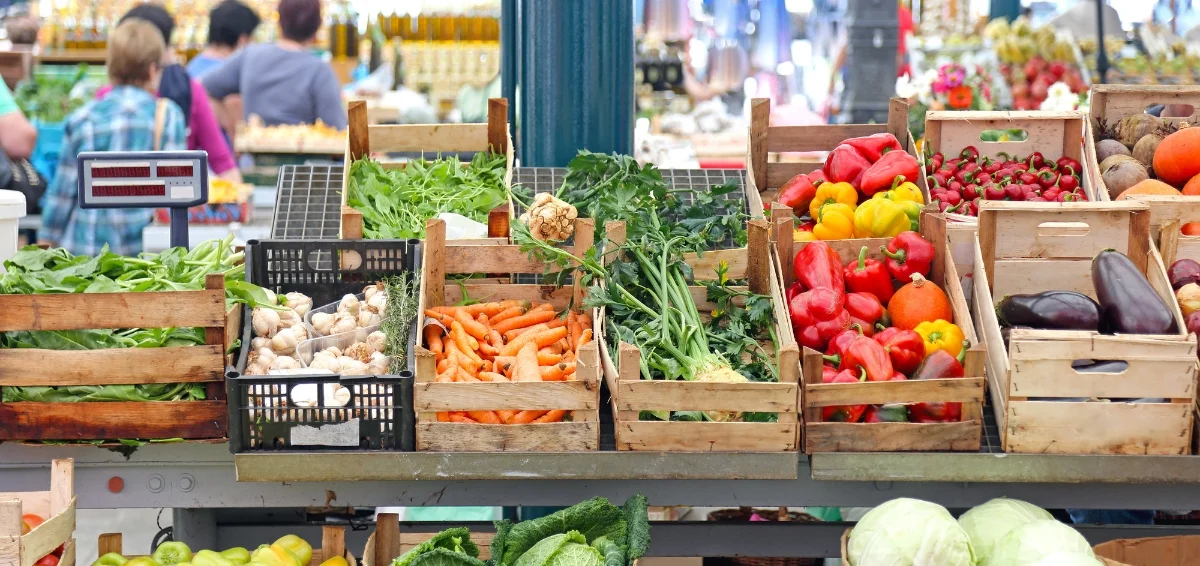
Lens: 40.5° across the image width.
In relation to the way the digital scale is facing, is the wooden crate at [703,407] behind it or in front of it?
in front

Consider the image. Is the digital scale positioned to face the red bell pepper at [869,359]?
no

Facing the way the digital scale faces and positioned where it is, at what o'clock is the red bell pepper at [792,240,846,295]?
The red bell pepper is roughly at 10 o'clock from the digital scale.

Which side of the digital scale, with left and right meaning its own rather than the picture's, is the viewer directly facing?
front

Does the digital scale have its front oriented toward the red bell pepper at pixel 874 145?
no

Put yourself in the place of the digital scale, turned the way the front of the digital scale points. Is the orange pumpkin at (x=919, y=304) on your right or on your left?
on your left

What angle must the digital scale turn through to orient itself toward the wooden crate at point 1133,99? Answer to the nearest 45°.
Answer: approximately 90° to its left

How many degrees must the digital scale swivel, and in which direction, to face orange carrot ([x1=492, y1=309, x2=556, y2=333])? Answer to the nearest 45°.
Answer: approximately 45° to its left

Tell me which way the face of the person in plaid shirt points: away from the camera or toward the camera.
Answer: away from the camera

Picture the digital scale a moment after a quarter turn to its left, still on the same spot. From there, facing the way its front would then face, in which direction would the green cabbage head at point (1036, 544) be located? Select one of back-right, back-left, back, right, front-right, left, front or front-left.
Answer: front-right

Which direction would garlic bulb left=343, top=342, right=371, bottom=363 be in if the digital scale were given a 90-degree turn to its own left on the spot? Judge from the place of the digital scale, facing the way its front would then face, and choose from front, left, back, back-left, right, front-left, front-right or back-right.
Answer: front-right

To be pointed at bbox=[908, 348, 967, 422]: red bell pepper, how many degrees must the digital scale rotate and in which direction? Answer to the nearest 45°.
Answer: approximately 45° to its left

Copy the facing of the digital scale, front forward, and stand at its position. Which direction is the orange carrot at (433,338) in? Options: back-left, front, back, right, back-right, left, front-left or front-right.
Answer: front-left
